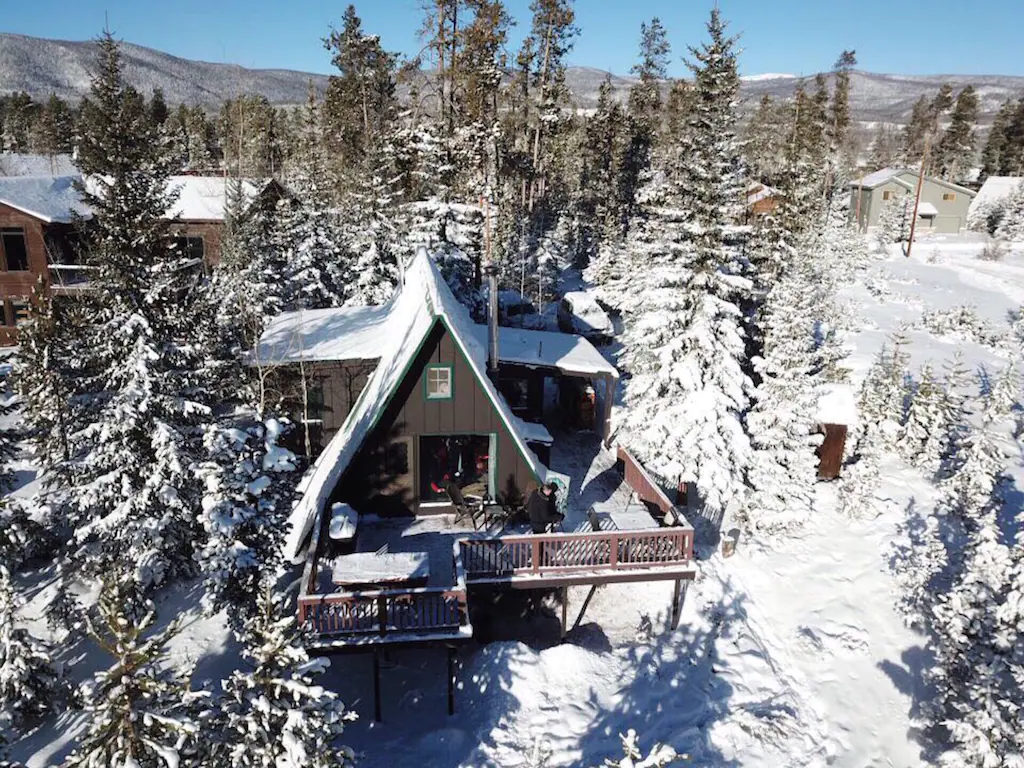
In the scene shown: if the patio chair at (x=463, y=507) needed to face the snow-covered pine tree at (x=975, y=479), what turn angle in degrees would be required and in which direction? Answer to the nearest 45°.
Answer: approximately 45° to its left

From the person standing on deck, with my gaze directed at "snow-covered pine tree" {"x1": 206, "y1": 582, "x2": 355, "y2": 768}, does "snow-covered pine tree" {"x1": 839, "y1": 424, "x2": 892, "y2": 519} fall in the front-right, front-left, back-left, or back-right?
back-left

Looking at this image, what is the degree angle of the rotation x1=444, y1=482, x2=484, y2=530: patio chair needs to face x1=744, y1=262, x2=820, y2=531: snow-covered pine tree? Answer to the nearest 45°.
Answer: approximately 45° to its left

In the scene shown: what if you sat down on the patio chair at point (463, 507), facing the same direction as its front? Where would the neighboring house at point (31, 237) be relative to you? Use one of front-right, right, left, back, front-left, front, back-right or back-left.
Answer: back

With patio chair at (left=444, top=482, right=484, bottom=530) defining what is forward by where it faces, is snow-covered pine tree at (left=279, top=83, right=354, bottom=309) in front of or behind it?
behind

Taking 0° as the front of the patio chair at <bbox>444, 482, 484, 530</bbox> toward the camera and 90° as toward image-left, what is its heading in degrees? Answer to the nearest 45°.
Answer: approximately 315°

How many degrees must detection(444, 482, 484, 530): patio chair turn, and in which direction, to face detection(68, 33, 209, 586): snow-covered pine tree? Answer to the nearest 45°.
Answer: approximately 135° to its right
